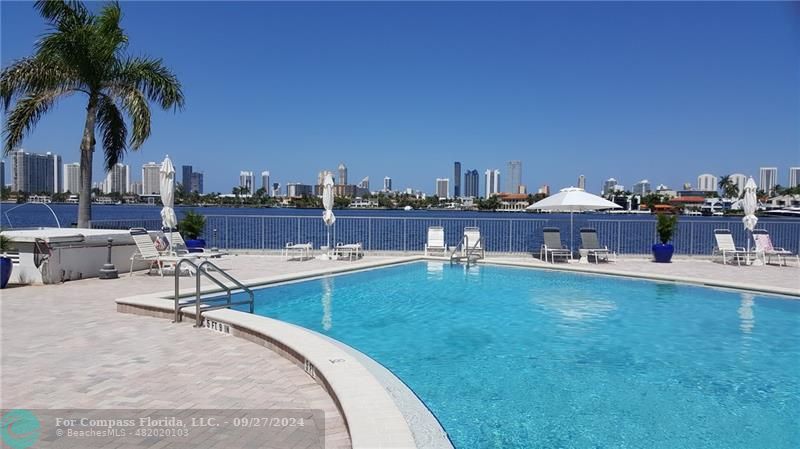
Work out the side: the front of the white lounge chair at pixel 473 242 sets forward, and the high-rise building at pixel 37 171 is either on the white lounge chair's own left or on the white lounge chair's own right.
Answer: on the white lounge chair's own right

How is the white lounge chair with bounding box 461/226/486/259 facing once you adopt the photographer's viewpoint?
facing the viewer

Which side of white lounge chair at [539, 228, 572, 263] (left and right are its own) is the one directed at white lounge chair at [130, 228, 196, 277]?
right

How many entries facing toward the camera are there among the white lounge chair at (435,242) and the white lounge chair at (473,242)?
2

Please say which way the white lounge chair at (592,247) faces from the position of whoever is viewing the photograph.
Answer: facing the viewer and to the right of the viewer

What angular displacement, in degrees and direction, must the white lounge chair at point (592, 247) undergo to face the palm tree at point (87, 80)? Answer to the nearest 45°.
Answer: approximately 90° to its right

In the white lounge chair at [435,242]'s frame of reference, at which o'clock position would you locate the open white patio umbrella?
The open white patio umbrella is roughly at 9 o'clock from the white lounge chair.

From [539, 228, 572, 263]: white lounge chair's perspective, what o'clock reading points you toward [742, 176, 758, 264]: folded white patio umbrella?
The folded white patio umbrella is roughly at 10 o'clock from the white lounge chair.

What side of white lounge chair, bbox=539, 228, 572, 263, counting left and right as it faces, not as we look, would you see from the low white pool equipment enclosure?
right

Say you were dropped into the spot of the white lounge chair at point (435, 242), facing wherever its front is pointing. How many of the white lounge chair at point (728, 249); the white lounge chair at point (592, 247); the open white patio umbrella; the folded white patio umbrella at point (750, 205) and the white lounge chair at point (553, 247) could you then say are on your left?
5

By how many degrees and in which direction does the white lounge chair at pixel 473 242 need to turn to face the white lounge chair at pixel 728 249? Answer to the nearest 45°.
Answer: approximately 90° to its left

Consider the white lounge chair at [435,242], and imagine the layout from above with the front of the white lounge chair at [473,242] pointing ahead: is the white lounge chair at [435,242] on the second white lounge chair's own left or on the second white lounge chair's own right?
on the second white lounge chair's own right
